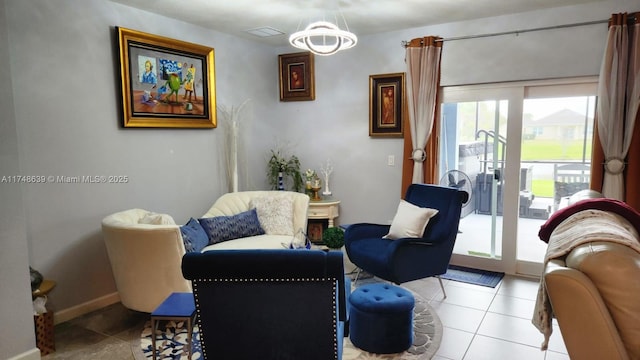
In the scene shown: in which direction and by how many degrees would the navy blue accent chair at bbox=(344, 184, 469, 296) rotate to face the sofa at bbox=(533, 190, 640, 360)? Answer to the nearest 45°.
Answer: approximately 45° to its left

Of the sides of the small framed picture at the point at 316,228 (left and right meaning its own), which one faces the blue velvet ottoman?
front

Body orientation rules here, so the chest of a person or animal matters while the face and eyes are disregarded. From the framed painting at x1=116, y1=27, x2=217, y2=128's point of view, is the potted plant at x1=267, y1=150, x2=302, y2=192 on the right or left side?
on its left

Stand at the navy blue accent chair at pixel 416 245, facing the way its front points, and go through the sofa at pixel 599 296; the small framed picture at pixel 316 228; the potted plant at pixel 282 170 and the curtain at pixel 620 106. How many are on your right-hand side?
2

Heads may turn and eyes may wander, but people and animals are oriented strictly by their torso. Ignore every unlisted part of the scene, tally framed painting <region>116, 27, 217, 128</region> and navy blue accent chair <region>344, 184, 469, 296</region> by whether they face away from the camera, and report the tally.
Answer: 0

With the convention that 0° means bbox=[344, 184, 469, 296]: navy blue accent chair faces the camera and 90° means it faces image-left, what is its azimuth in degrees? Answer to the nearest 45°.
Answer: approximately 45°

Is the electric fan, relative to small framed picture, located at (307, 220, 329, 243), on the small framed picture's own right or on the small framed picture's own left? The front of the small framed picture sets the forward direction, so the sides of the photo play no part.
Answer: on the small framed picture's own left

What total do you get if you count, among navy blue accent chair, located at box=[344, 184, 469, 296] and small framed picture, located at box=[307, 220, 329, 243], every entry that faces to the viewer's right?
0

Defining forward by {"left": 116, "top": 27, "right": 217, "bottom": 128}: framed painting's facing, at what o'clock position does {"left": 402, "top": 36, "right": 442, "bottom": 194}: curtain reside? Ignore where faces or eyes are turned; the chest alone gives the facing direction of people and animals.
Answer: The curtain is roughly at 11 o'clock from the framed painting.

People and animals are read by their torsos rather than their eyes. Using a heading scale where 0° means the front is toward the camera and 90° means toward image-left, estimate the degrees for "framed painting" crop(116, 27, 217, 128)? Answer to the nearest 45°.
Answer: approximately 315°

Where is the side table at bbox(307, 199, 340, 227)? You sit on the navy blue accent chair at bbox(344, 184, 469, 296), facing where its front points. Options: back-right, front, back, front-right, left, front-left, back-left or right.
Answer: right

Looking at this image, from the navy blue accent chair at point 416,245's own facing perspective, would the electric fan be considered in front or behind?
behind

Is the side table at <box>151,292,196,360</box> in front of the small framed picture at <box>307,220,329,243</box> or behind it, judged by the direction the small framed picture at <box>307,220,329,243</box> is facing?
in front

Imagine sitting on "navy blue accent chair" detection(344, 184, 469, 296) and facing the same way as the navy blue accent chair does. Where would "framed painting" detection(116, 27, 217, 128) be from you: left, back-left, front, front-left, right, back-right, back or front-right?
front-right
